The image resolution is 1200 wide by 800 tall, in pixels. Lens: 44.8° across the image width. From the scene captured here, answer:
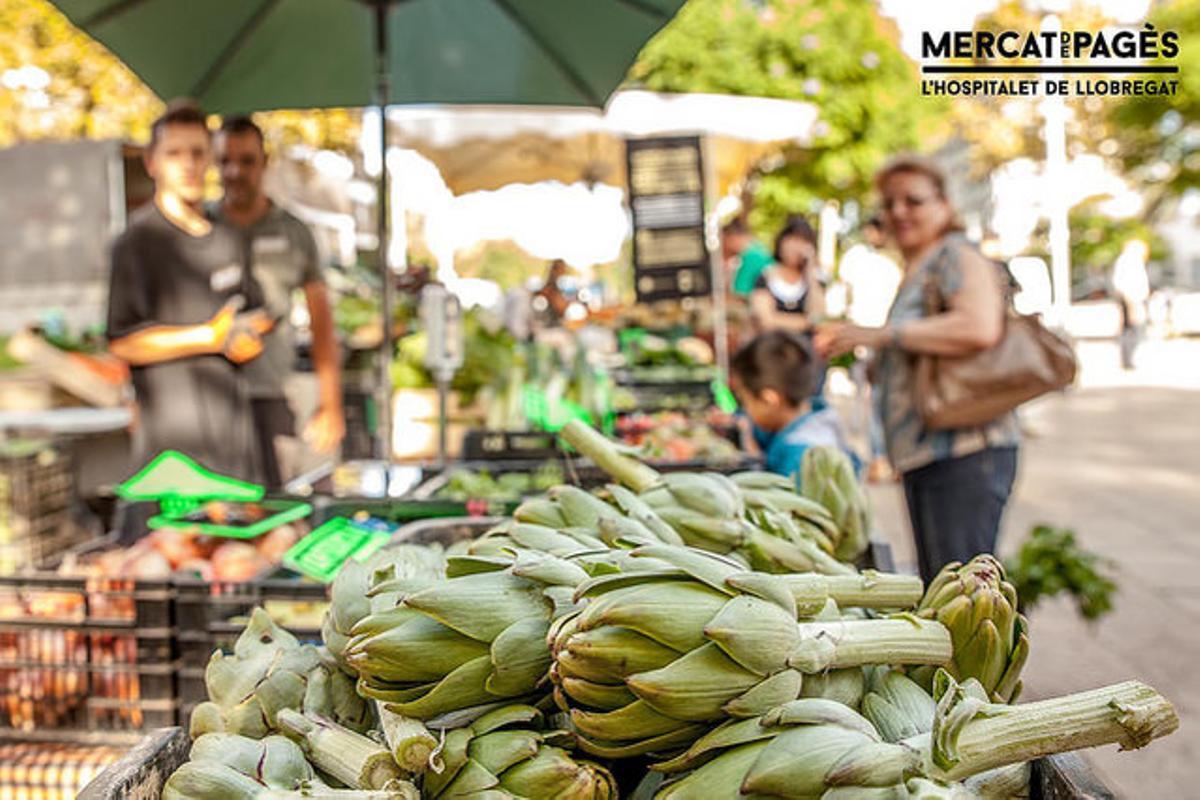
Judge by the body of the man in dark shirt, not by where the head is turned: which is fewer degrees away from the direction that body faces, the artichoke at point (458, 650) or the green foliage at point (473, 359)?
the artichoke

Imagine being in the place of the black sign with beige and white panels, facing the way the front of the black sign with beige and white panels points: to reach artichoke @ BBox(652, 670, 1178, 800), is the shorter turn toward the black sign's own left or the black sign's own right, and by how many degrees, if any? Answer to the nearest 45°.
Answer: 0° — it already faces it

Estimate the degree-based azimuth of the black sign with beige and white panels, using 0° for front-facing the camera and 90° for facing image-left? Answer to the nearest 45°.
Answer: approximately 0°

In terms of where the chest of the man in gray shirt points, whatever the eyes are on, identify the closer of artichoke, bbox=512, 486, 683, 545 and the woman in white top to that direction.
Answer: the artichoke

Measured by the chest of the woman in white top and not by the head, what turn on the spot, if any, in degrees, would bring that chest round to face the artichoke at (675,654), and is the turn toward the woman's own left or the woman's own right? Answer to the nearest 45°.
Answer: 0° — they already face it

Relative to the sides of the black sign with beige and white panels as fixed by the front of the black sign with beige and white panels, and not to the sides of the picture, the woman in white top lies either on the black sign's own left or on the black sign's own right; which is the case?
on the black sign's own left

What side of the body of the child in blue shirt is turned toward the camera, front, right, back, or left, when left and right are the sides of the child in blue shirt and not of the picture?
left
